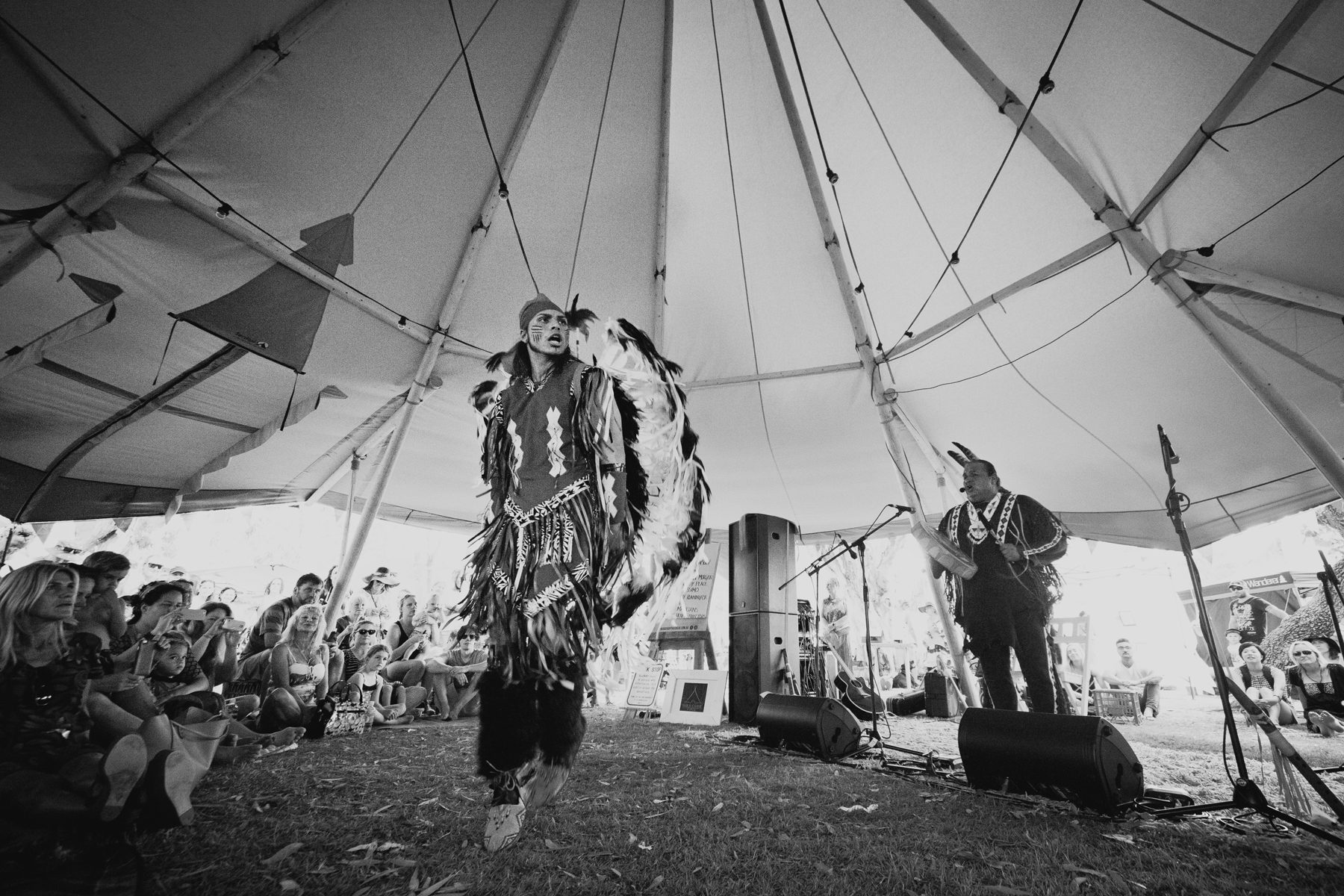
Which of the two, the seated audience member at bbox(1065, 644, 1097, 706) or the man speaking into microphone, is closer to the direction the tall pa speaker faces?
the man speaking into microphone

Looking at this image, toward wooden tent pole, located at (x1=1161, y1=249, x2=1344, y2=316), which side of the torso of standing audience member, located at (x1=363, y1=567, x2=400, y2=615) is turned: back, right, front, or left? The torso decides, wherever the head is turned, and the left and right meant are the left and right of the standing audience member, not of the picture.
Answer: front

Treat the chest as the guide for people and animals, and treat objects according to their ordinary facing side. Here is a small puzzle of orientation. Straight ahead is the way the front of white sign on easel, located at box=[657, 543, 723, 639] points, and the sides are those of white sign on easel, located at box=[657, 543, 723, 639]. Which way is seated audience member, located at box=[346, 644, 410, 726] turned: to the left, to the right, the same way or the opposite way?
to the left

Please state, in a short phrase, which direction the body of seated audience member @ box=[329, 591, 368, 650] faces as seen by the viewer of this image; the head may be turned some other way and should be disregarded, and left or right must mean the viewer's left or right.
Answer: facing the viewer and to the right of the viewer

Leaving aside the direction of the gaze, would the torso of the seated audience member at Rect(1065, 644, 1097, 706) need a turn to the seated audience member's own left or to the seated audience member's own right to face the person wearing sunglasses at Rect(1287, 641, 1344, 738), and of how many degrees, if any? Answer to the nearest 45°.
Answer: approximately 45° to the seated audience member's own left

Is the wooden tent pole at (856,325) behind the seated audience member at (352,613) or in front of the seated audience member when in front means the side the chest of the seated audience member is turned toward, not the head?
in front

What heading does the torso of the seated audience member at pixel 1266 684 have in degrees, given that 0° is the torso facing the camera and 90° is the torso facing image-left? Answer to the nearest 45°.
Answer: approximately 45°

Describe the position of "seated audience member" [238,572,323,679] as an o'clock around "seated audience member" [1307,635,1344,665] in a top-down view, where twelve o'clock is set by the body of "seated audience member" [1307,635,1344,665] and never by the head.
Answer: "seated audience member" [238,572,323,679] is roughly at 12 o'clock from "seated audience member" [1307,635,1344,665].

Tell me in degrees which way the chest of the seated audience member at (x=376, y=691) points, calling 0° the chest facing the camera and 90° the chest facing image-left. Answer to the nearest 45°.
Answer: approximately 315°

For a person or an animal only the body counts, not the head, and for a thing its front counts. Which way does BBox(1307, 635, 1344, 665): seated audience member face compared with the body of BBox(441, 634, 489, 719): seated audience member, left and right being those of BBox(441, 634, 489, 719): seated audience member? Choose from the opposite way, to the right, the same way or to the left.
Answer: to the right

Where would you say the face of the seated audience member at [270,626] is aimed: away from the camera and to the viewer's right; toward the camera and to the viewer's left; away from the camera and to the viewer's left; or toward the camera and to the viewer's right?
toward the camera and to the viewer's right

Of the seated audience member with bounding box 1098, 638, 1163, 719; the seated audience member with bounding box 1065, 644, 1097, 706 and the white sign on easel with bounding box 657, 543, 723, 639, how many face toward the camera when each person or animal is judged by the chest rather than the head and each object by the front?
3

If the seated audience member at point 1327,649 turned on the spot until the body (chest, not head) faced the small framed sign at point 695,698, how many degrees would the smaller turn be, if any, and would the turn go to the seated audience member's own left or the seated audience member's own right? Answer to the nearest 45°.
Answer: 0° — they already face it

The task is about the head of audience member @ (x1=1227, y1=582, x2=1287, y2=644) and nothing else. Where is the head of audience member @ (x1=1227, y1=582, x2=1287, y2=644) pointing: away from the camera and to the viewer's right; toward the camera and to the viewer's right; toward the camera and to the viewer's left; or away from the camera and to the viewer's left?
toward the camera and to the viewer's left

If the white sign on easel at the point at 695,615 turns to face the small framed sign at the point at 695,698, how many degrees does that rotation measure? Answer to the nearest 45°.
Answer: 0° — it already faces it

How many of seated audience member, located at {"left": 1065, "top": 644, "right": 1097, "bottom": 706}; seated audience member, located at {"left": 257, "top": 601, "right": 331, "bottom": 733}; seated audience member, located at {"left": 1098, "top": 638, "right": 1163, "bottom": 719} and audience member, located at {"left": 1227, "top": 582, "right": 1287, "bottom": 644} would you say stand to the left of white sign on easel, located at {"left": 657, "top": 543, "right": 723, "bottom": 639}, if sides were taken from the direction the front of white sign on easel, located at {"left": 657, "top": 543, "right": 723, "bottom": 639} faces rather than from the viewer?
3
